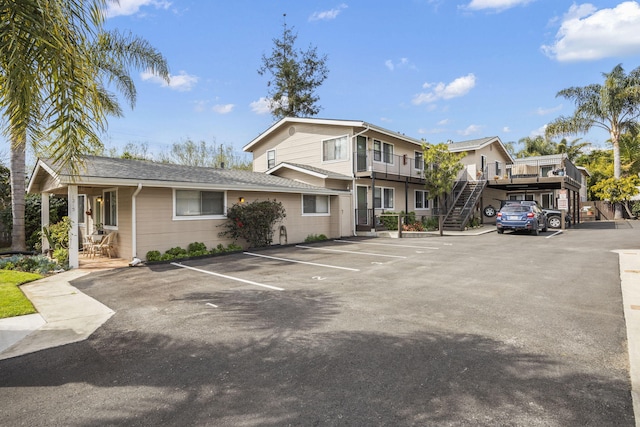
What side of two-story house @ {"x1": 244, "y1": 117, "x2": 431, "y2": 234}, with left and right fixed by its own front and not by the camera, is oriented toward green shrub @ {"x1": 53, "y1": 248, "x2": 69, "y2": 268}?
right

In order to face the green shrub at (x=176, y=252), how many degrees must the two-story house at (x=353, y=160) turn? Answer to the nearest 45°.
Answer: approximately 90° to its right

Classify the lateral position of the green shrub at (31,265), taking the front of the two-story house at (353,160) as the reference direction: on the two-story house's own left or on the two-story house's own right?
on the two-story house's own right

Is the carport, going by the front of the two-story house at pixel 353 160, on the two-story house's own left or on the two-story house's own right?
on the two-story house's own left

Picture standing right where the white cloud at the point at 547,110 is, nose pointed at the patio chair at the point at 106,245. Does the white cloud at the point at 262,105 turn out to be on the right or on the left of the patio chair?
right

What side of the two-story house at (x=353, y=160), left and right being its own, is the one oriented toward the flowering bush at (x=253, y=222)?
right

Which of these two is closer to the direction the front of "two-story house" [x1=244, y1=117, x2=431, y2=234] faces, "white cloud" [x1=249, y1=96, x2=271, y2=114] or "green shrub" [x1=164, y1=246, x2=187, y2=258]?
the green shrub

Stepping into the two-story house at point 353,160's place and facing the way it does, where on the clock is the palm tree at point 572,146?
The palm tree is roughly at 9 o'clock from the two-story house.

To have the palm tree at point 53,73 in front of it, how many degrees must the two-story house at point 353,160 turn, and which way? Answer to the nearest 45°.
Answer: approximately 45° to its right

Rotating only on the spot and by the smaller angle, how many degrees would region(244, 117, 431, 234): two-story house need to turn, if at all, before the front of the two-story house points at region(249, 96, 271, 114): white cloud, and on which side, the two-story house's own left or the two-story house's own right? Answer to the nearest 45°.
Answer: approximately 180°
